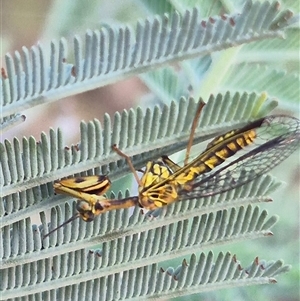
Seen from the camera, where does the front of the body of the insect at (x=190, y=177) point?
to the viewer's left
